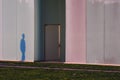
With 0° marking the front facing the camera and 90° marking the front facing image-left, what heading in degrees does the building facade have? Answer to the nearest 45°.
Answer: approximately 0°
